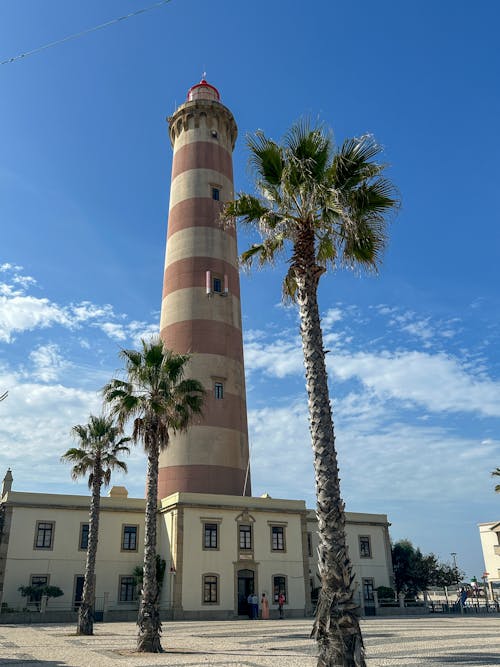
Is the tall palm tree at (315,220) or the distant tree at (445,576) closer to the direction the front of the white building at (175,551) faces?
the tall palm tree

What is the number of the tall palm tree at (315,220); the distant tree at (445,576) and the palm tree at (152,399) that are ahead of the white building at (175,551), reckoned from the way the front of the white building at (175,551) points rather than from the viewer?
2

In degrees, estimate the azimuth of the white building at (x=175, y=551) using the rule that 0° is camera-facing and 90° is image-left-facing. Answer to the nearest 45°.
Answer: approximately 0°

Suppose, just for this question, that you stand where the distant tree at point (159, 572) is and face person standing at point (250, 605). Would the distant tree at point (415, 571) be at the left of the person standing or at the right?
left

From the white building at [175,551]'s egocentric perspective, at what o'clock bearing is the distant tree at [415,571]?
The distant tree is roughly at 8 o'clock from the white building.

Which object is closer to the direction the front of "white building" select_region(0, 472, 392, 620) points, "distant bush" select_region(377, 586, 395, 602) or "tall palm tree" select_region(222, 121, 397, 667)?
the tall palm tree

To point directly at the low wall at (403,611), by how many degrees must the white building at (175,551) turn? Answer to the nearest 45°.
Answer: approximately 90° to its left

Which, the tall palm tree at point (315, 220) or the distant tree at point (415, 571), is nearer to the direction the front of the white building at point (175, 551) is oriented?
the tall palm tree

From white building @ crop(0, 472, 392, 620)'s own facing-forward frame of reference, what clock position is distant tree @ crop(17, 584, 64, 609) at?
The distant tree is roughly at 3 o'clock from the white building.

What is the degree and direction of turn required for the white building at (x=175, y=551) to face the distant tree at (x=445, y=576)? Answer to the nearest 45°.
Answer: approximately 135° to its left

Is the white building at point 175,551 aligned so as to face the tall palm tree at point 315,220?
yes

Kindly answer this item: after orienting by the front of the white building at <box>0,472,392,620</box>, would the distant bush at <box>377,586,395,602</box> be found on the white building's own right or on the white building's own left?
on the white building's own left

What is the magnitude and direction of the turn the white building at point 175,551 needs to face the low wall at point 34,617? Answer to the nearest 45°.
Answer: approximately 45° to its right
